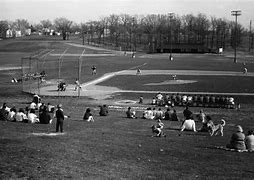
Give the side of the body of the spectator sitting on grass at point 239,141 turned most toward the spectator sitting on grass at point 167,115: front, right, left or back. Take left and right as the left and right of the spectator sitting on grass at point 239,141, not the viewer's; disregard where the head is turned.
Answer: front

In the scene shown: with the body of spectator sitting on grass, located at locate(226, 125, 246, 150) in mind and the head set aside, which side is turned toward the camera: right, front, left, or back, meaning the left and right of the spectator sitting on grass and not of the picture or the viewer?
back
